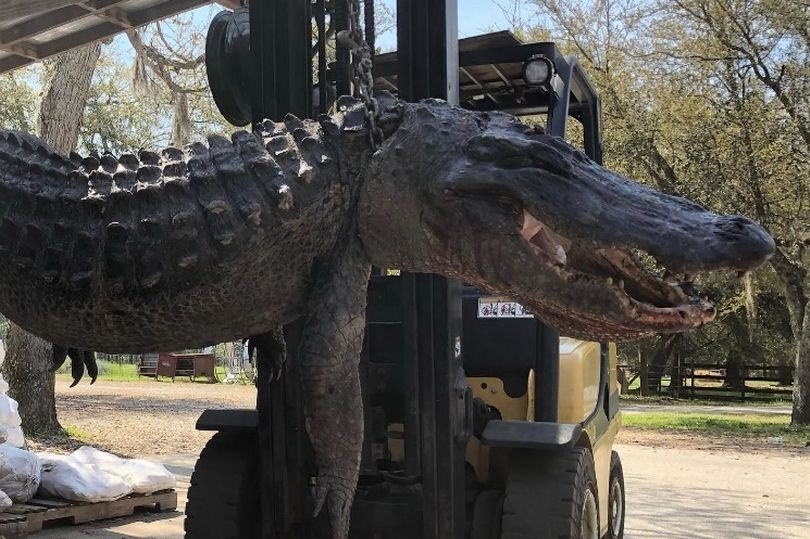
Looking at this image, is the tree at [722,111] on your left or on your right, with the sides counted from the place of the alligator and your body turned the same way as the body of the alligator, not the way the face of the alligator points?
on your left

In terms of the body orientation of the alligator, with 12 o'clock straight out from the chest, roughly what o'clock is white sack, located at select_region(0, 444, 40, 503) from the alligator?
The white sack is roughly at 8 o'clock from the alligator.

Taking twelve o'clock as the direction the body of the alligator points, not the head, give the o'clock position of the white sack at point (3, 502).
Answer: The white sack is roughly at 8 o'clock from the alligator.

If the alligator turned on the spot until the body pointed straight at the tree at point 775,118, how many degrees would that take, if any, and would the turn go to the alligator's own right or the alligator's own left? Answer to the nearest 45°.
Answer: approximately 45° to the alligator's own left

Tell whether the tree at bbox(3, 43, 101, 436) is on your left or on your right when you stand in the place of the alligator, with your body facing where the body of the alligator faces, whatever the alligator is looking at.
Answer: on your left

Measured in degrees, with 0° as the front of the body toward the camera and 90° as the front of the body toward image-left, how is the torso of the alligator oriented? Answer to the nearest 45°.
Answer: approximately 270°

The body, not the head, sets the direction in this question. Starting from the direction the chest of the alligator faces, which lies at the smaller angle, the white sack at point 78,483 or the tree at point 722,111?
the tree

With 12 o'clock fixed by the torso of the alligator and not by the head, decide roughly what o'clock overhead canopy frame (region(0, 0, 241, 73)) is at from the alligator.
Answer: The overhead canopy frame is roughly at 8 o'clock from the alligator.

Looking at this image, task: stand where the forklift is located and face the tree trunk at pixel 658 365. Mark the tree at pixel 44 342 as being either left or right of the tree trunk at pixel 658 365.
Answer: left
